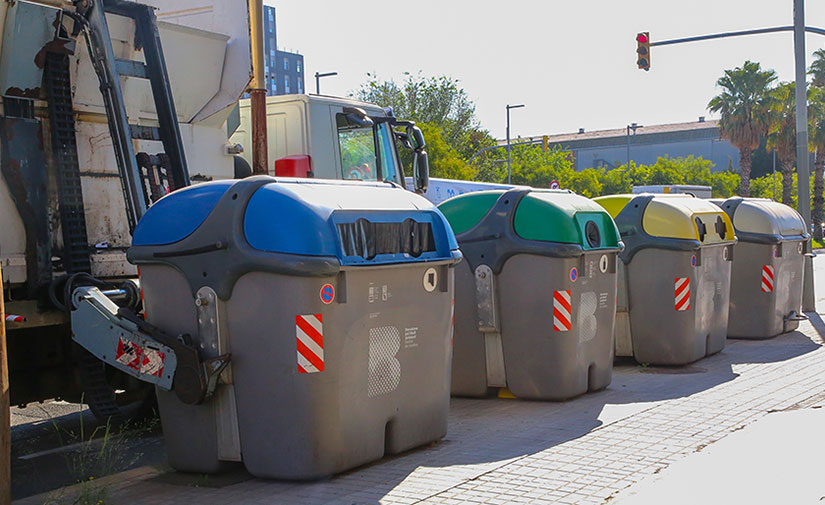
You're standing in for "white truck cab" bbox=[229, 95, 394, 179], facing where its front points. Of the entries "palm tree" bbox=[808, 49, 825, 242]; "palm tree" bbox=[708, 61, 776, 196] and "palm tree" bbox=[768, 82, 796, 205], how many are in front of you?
3

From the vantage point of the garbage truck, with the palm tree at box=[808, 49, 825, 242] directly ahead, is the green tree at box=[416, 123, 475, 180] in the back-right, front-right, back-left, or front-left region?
front-left

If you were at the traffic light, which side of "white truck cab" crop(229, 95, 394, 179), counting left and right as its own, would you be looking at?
front

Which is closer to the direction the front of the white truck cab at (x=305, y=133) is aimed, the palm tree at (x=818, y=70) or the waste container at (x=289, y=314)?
the palm tree

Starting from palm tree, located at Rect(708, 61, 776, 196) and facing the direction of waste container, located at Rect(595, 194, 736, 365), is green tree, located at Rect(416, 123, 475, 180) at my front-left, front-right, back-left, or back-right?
front-right

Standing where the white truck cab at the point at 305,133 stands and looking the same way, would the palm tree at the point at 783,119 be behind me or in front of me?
in front

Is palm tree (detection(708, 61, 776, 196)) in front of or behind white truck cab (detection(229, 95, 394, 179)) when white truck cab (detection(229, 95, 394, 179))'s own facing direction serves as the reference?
in front

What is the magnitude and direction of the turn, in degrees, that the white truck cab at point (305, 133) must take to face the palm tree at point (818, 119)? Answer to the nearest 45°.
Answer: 0° — it already faces it

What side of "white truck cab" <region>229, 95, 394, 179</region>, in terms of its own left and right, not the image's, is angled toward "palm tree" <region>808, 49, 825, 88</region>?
front

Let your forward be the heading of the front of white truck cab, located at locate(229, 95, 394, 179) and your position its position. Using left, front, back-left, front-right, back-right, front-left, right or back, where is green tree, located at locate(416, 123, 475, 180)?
front-left

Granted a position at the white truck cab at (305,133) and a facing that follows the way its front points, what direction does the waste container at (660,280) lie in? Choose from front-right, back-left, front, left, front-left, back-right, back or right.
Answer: front-right

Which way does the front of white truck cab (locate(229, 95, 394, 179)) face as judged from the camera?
facing away from the viewer and to the right of the viewer

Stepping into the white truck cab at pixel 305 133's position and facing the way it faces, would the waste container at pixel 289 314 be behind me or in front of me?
behind
